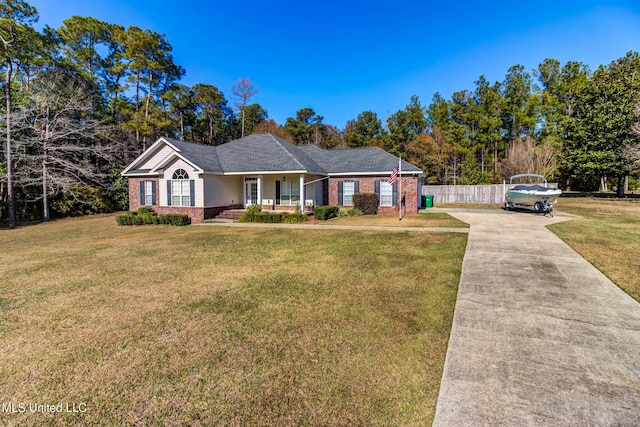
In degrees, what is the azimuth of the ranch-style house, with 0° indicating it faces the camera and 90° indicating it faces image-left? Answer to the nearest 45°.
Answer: approximately 0°

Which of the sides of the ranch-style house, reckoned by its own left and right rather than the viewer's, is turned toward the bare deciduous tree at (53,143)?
right

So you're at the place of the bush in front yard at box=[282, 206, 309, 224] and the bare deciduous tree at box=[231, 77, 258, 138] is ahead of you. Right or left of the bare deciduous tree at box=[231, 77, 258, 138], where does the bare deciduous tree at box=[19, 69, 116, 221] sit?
left

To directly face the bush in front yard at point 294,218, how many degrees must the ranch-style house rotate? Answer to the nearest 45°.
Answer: approximately 45° to its left

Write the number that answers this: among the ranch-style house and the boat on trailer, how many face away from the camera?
0

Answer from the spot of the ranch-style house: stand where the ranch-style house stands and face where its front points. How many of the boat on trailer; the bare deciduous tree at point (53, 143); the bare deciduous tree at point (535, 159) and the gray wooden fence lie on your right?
1

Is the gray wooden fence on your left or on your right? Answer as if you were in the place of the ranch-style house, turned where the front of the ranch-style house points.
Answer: on your left
